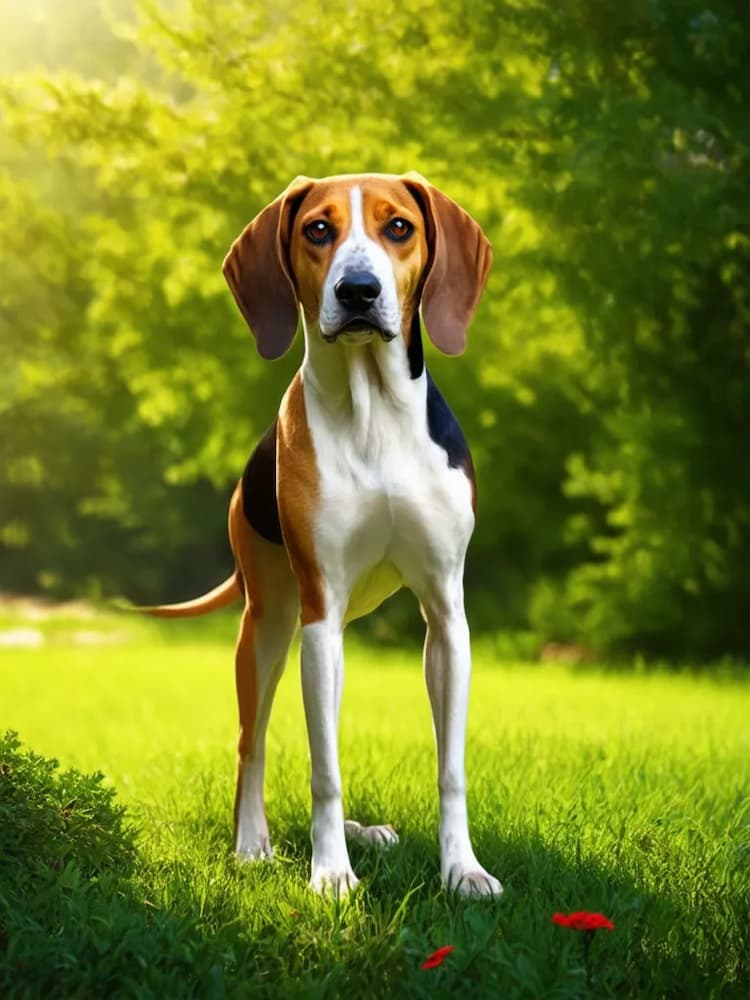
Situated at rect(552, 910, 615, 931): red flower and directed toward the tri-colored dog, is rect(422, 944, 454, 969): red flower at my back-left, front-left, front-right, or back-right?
front-left

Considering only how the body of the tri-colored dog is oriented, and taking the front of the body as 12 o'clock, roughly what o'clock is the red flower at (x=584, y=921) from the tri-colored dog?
The red flower is roughly at 11 o'clock from the tri-colored dog.

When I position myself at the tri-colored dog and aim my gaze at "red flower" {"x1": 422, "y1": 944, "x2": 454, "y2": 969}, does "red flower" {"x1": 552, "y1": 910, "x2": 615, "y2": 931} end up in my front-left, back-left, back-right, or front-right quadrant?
front-left

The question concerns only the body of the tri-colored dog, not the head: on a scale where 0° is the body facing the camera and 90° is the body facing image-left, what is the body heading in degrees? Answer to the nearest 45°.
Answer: approximately 0°
